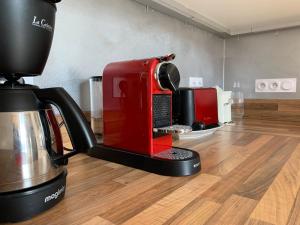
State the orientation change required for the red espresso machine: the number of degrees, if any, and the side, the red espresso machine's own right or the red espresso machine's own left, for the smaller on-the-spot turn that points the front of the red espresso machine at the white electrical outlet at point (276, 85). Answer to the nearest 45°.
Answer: approximately 90° to the red espresso machine's own left

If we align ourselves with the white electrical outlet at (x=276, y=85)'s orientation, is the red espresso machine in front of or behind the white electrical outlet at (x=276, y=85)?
in front

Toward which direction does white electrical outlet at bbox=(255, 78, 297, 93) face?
toward the camera

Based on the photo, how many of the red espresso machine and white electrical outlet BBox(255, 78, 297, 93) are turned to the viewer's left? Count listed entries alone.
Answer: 0

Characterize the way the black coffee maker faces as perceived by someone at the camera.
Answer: facing the viewer and to the right of the viewer

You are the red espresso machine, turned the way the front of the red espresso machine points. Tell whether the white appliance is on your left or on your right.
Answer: on your left

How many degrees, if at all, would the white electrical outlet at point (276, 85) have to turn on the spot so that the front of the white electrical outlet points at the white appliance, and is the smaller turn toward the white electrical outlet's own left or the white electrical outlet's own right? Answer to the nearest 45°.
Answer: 0° — it already faces it

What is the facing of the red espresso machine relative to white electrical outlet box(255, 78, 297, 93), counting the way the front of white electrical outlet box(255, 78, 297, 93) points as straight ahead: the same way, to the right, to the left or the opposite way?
to the left

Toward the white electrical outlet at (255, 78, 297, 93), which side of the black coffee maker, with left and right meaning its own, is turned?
left

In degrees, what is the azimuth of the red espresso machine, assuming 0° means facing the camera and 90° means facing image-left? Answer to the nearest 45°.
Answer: approximately 315°
